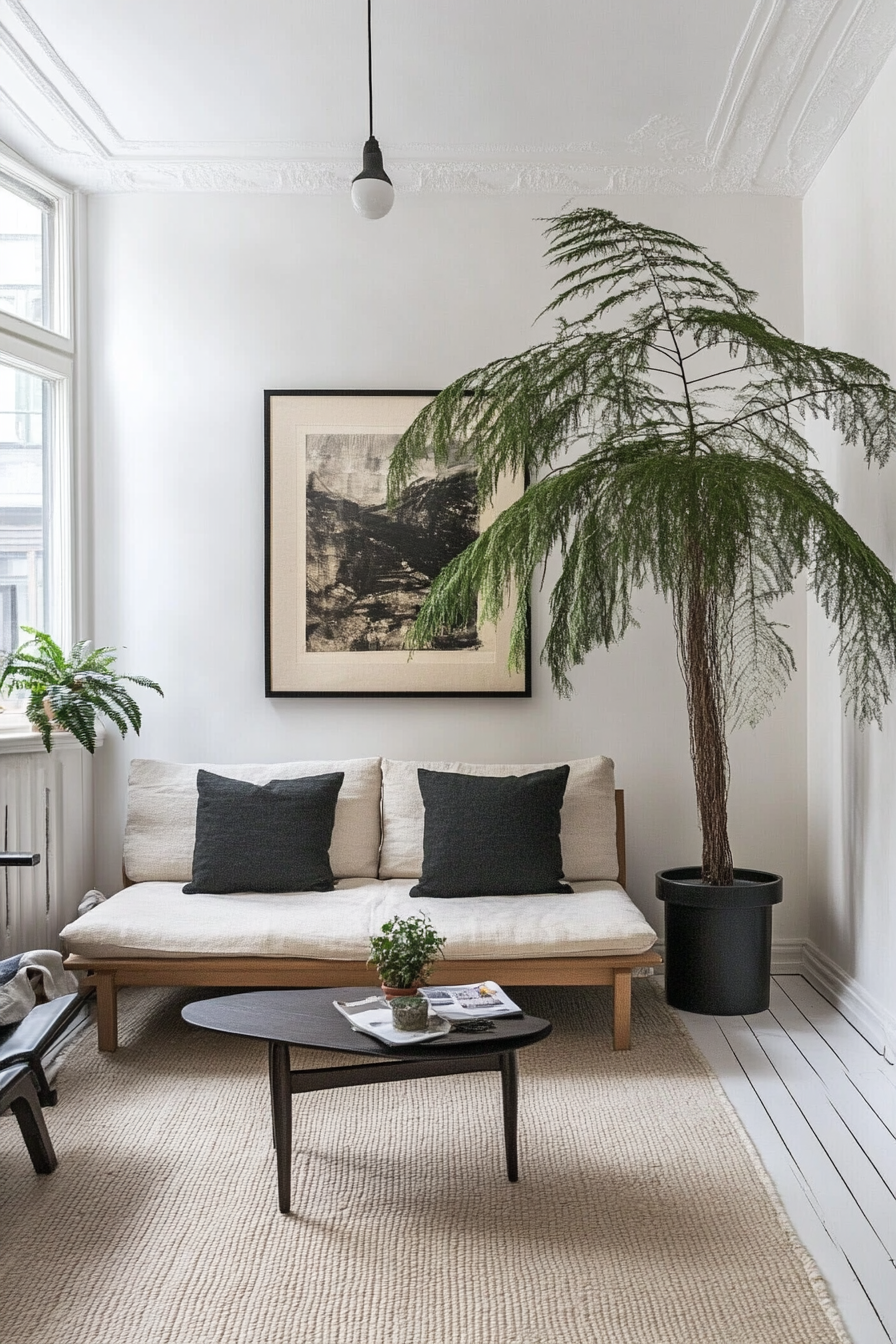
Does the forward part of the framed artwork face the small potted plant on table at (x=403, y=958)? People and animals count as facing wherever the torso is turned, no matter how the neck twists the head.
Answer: yes

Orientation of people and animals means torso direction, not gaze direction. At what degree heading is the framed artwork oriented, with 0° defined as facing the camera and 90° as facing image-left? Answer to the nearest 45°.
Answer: approximately 0°

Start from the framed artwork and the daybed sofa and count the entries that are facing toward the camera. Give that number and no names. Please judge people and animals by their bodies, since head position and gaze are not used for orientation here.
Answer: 2

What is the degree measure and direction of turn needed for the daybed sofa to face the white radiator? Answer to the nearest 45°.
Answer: approximately 135° to its right

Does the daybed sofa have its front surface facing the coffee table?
yes

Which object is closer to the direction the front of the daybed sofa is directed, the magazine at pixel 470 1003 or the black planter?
the magazine

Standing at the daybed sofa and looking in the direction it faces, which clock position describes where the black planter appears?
The black planter is roughly at 9 o'clock from the daybed sofa.
